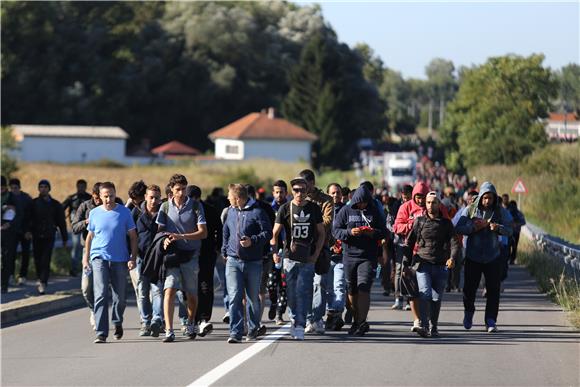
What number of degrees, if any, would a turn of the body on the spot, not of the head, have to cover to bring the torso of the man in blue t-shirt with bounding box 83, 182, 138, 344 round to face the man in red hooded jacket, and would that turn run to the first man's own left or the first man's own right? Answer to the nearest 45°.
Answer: approximately 90° to the first man's own left

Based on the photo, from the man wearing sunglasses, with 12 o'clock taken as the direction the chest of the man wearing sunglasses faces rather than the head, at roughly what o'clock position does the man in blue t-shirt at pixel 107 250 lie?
The man in blue t-shirt is roughly at 3 o'clock from the man wearing sunglasses.

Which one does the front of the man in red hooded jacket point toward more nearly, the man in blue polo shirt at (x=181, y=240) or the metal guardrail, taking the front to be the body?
the man in blue polo shirt

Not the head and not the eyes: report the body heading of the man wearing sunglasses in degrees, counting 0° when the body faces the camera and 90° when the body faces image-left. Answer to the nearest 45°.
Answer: approximately 0°

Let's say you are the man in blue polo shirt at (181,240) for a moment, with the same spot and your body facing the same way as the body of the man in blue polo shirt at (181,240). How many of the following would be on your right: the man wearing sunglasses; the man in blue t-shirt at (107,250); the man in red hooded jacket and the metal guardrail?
1
